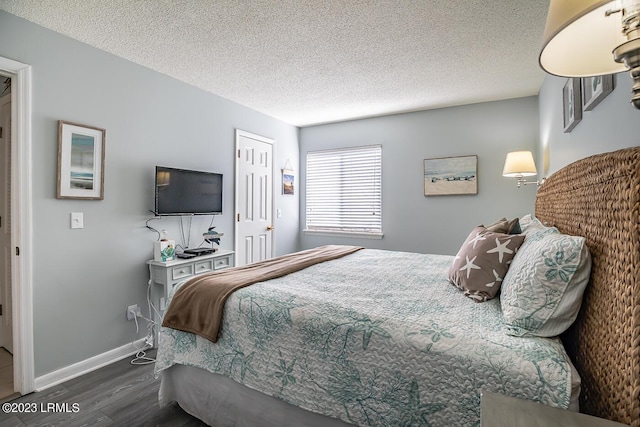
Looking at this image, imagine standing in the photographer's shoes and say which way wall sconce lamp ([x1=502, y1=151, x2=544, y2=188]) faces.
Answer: facing to the left of the viewer

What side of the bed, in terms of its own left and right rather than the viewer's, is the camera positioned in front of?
left

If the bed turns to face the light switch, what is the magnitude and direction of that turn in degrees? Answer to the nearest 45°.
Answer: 0° — it already faces it

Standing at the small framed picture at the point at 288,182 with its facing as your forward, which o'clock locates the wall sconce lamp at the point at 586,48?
The wall sconce lamp is roughly at 1 o'clock from the small framed picture.

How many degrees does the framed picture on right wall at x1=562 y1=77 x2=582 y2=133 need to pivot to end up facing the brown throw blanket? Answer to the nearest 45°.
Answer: approximately 45° to its left

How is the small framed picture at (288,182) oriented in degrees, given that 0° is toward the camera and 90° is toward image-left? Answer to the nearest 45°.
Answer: approximately 315°

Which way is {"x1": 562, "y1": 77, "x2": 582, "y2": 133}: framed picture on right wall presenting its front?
to the viewer's left

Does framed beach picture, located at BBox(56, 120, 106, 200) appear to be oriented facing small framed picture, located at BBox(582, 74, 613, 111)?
yes

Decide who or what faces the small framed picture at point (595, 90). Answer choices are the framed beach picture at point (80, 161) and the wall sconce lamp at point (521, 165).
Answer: the framed beach picture

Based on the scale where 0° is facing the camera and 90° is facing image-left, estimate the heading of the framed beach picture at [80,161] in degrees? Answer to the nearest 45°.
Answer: approximately 315°
